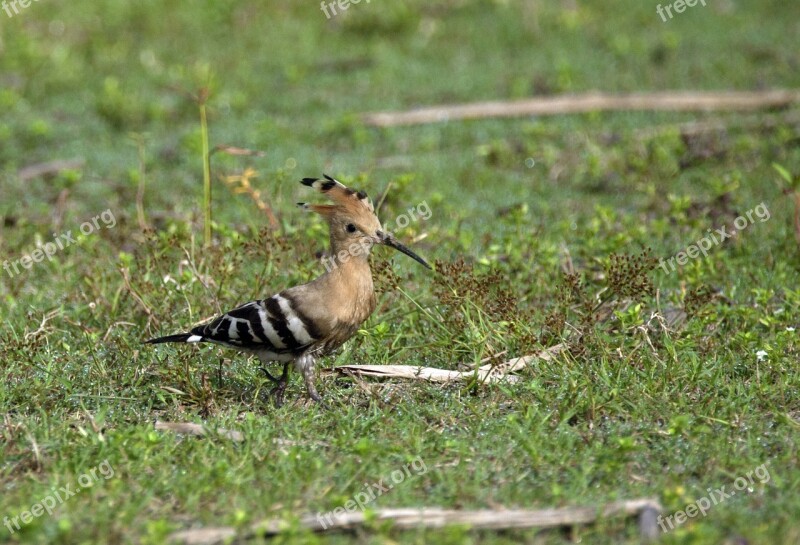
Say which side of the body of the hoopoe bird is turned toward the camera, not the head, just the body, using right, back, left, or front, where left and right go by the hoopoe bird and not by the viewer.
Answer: right
